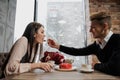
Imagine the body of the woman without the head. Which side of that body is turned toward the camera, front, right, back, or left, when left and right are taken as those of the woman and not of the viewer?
right
